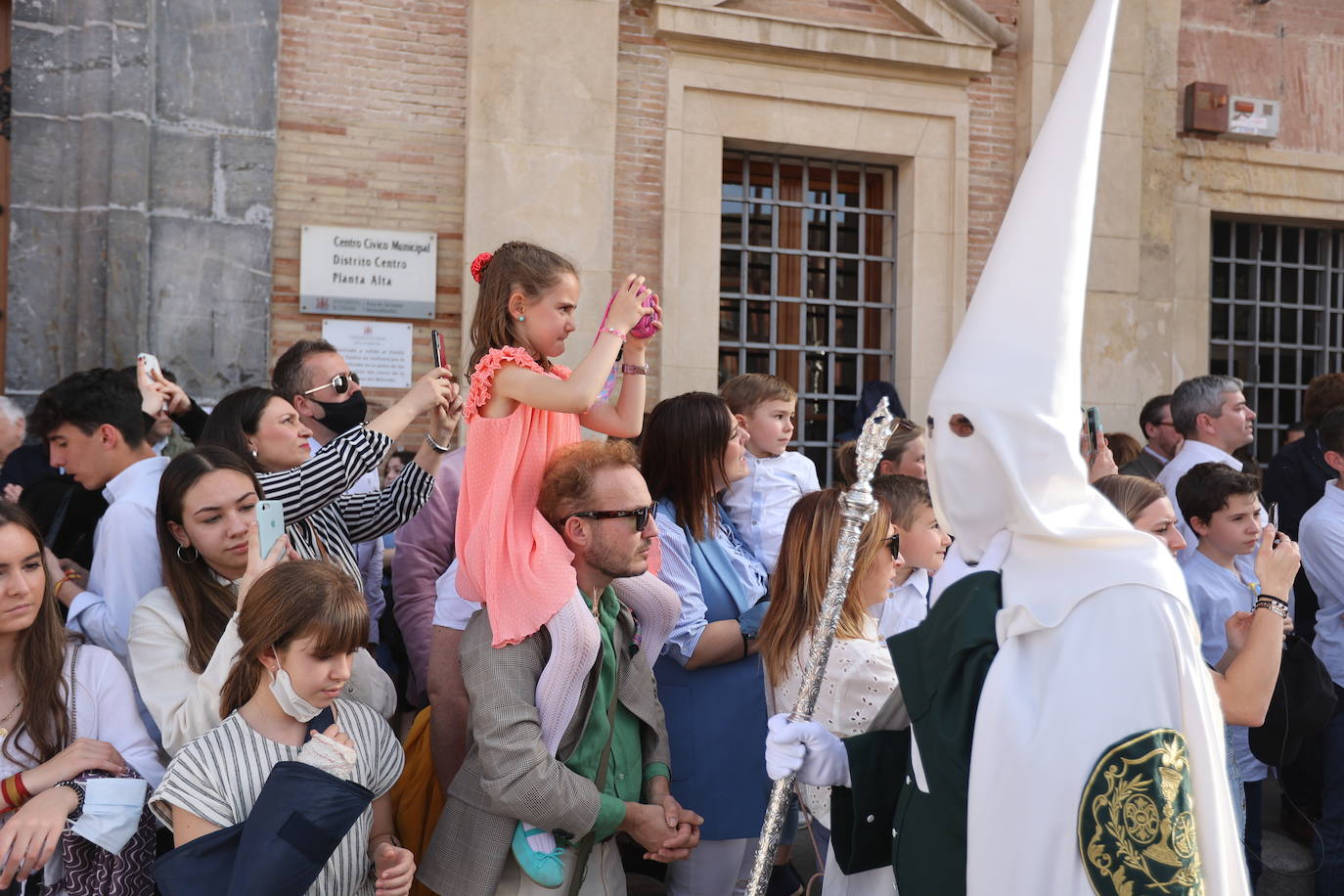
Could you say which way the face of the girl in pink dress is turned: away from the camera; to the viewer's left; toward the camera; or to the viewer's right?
to the viewer's right

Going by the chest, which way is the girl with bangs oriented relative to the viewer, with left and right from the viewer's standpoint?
facing the viewer and to the right of the viewer

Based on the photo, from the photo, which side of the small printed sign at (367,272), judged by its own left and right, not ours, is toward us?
front

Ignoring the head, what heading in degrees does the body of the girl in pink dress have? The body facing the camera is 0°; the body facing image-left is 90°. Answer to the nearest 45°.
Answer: approximately 270°

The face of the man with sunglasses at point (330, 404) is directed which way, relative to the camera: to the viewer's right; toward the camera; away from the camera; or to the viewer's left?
to the viewer's right

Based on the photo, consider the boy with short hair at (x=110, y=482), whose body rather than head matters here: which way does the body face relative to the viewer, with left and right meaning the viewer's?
facing to the left of the viewer

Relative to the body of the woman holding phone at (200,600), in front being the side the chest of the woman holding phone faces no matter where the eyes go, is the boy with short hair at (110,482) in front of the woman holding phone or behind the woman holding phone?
behind

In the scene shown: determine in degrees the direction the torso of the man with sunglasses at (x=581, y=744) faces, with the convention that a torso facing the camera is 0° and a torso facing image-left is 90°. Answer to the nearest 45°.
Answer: approximately 315°
